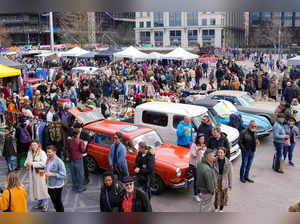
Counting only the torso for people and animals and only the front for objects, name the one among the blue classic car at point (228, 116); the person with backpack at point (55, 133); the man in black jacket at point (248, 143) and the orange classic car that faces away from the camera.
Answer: the person with backpack

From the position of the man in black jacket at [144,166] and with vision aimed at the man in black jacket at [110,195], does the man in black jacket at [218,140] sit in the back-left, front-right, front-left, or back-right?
back-left

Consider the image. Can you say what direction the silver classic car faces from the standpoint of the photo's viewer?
facing the viewer and to the right of the viewer

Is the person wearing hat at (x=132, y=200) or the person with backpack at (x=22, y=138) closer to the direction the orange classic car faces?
the person wearing hat

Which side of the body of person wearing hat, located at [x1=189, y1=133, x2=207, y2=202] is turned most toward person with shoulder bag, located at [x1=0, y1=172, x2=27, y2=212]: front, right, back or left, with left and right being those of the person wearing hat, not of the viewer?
right

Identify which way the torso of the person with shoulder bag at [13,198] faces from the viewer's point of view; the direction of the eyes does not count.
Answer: away from the camera

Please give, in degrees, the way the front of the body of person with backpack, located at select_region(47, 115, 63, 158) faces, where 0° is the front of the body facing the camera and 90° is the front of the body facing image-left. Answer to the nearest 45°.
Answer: approximately 180°

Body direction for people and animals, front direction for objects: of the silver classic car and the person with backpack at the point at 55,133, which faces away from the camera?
the person with backpack

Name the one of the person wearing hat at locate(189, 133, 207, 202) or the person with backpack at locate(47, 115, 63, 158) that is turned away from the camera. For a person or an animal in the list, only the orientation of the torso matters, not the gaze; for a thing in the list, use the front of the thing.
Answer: the person with backpack

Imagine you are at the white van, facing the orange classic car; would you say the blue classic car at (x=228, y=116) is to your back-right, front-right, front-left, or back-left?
back-left

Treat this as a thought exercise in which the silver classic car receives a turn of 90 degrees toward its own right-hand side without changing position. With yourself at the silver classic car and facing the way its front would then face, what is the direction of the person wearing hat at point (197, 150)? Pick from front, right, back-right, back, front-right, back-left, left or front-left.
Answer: front-left

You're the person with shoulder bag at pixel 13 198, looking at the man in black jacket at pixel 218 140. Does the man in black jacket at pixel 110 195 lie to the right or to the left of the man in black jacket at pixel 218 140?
right
